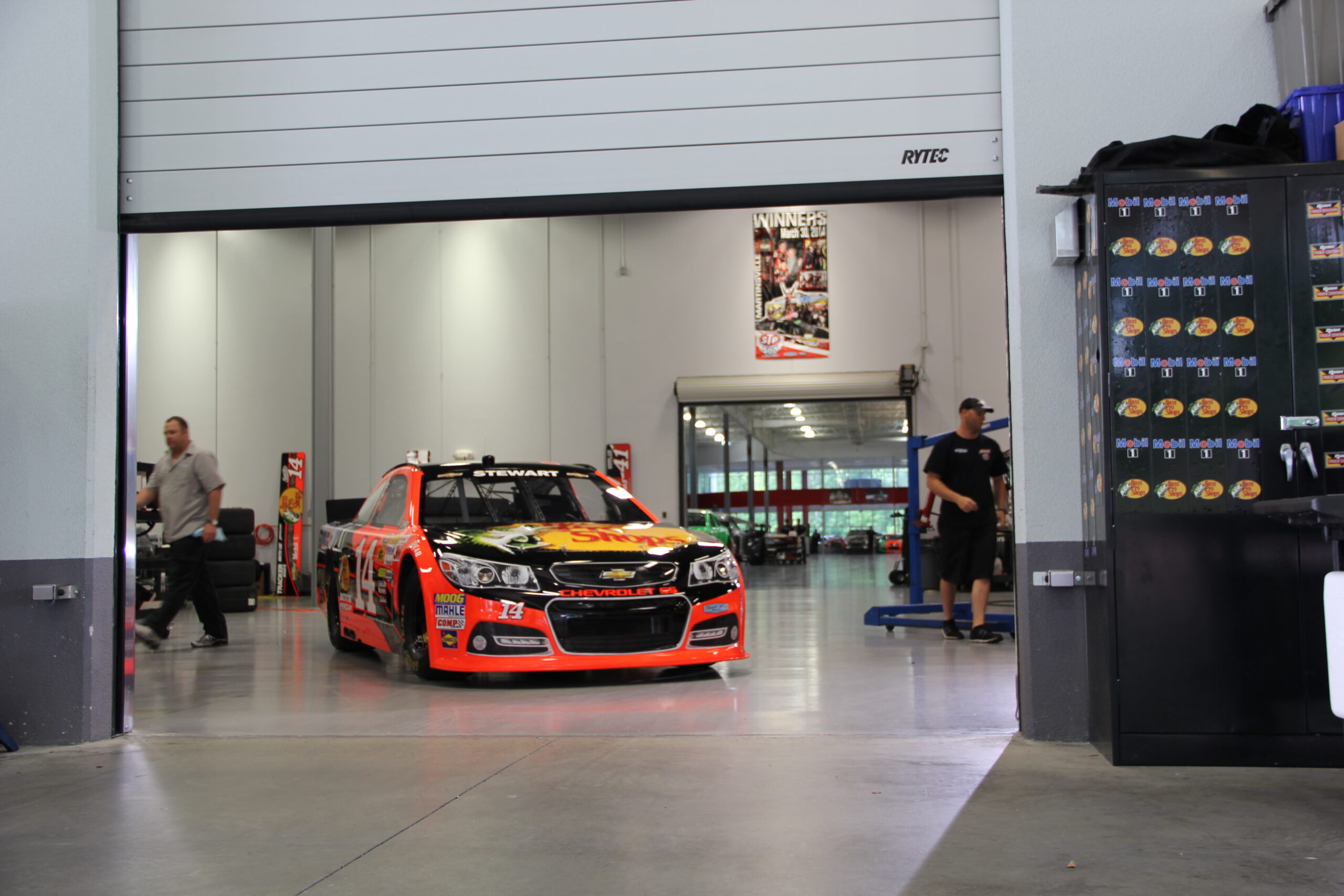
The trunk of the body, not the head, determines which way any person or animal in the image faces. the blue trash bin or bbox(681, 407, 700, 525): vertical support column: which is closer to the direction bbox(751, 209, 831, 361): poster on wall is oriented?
the blue trash bin

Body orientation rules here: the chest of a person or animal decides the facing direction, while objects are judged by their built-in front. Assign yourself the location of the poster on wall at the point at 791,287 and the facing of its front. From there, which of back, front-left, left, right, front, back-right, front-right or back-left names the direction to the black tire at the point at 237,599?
front-right

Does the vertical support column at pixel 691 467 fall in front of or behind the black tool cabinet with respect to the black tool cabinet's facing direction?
behind

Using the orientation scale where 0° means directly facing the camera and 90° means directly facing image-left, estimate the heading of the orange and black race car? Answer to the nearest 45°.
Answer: approximately 315°

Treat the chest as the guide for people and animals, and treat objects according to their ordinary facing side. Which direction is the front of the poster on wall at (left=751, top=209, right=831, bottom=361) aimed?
toward the camera

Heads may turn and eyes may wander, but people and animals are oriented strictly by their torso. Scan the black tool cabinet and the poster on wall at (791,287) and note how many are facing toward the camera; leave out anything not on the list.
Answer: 2

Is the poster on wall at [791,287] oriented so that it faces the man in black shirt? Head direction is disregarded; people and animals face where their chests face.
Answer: yes

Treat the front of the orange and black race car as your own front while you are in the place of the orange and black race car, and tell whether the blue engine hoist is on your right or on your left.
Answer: on your left
